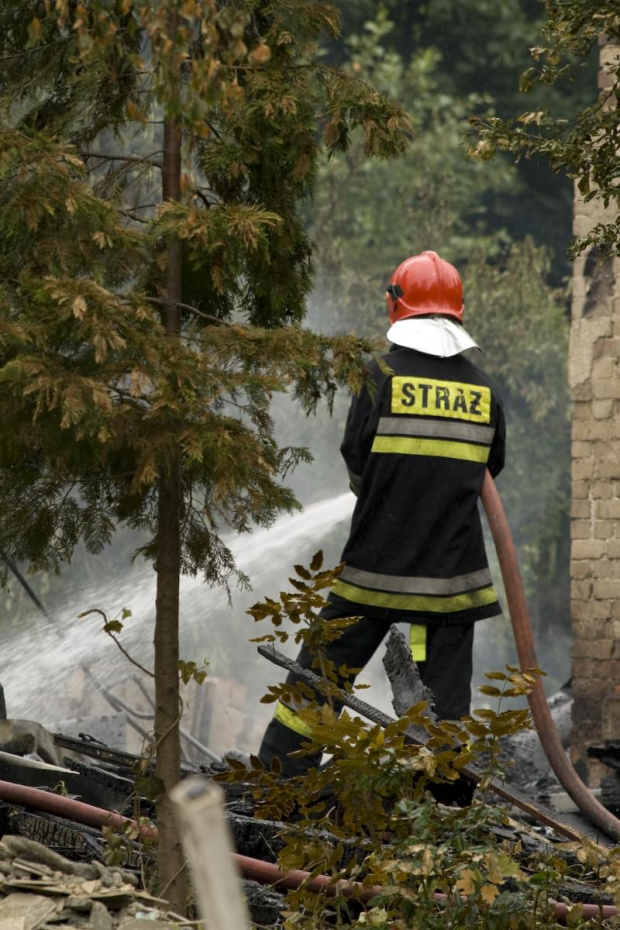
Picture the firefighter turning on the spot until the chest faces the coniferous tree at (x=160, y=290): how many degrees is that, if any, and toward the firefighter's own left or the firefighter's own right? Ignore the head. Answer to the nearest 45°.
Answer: approximately 90° to the firefighter's own left

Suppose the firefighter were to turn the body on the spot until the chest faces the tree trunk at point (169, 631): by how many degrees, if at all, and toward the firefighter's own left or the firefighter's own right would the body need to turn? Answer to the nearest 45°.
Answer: approximately 90° to the firefighter's own left

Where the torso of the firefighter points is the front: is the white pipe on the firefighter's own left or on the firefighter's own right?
on the firefighter's own left

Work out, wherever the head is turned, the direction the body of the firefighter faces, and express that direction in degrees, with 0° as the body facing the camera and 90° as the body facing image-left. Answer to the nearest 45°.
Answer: approximately 135°
